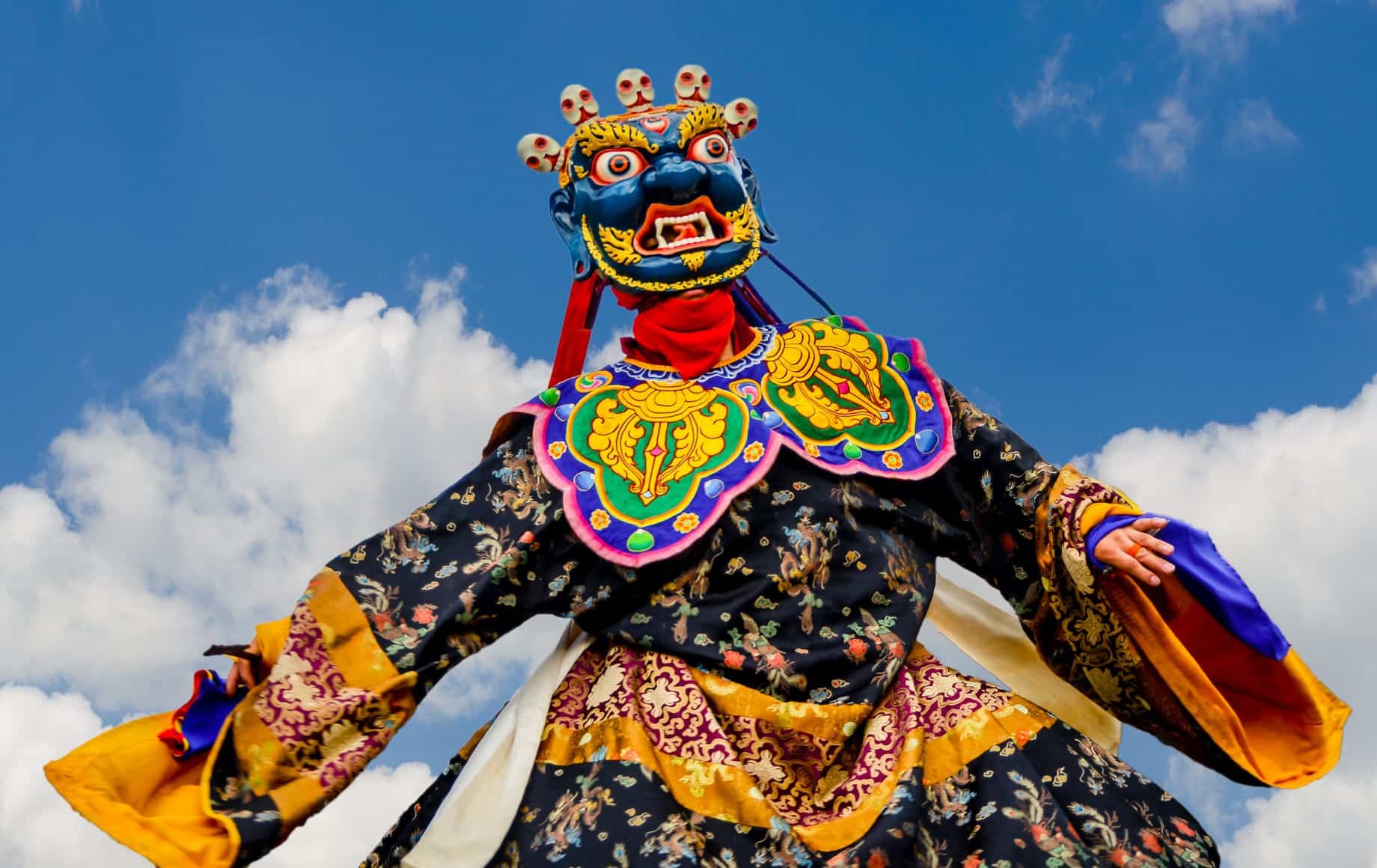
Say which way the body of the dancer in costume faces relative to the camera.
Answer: toward the camera
